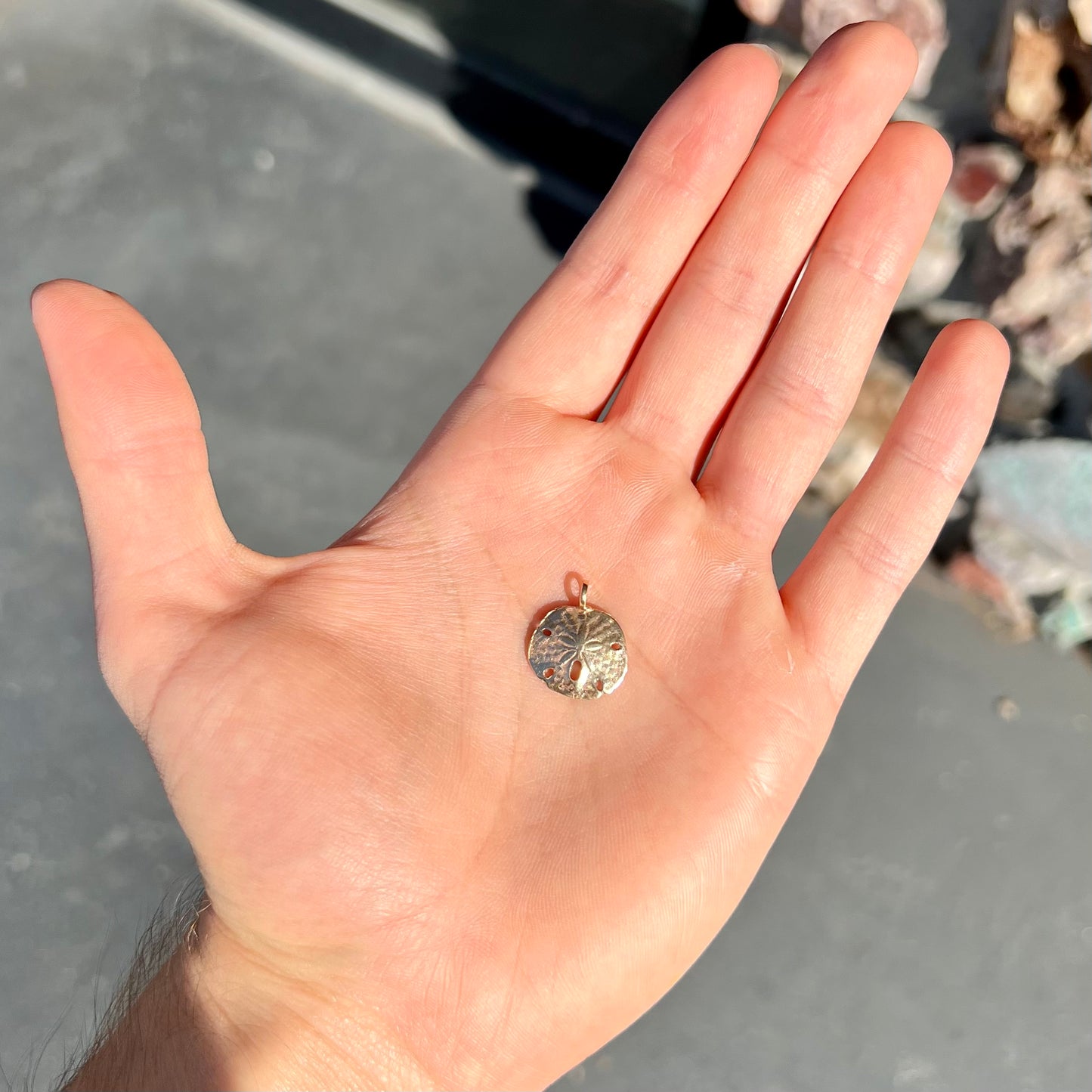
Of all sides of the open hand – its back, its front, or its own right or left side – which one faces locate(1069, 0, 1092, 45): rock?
back

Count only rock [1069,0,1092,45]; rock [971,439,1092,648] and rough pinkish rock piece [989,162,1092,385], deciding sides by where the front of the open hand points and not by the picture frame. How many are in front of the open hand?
0

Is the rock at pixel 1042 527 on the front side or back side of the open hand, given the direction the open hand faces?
on the back side

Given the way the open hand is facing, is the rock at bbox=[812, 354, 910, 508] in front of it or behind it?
behind

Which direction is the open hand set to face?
toward the camera

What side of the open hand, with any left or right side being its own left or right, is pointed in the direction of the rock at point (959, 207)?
back

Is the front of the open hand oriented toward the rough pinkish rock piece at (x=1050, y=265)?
no

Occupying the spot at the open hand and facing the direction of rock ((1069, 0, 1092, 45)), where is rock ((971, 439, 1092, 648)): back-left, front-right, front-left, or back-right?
front-right
